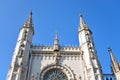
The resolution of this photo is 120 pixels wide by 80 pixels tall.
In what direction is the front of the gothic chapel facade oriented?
toward the camera
